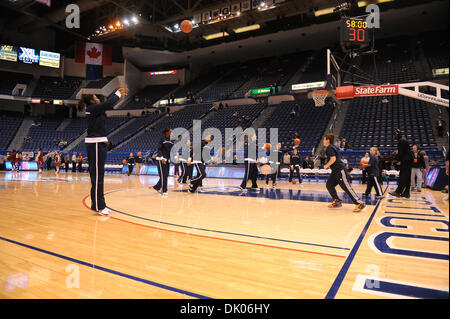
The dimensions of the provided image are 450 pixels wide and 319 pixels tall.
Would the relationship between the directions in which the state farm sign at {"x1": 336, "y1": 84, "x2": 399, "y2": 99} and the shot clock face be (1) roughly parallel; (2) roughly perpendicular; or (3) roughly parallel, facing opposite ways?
roughly parallel

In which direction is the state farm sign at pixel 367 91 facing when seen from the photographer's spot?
facing the viewer

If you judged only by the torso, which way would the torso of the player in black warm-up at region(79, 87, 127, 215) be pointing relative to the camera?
to the viewer's right

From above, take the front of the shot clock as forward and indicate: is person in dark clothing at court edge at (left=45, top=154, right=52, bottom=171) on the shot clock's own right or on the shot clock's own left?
on the shot clock's own right

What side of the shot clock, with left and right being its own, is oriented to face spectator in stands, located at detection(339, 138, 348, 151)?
back

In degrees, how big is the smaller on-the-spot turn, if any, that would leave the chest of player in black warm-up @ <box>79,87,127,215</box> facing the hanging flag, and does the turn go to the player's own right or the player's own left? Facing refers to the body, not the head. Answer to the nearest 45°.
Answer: approximately 90° to the player's own left

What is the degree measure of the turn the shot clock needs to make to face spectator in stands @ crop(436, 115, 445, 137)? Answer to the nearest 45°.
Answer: approximately 135° to its left
